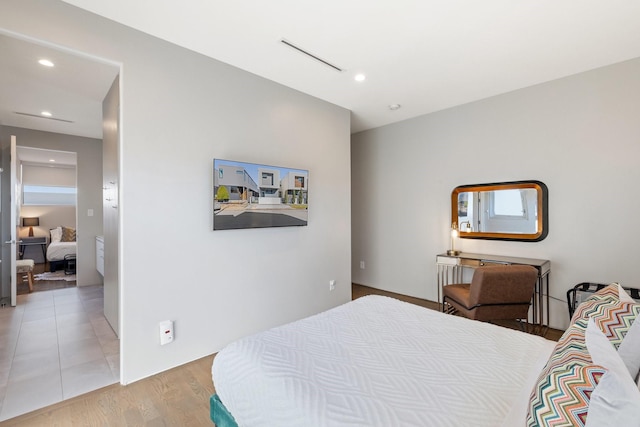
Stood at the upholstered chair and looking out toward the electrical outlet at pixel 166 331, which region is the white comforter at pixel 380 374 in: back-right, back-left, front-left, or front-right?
front-left

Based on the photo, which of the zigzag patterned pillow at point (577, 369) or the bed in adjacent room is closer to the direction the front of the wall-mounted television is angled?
the zigzag patterned pillow

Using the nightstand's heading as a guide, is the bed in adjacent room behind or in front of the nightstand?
in front

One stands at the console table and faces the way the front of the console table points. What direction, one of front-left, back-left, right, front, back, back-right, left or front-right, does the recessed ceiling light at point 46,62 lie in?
front

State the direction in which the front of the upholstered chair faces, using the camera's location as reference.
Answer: facing away from the viewer and to the left of the viewer

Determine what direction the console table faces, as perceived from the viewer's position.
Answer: facing the viewer and to the left of the viewer

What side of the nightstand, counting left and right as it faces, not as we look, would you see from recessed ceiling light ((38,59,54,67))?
front

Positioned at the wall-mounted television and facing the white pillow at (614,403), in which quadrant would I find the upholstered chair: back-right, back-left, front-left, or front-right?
front-left

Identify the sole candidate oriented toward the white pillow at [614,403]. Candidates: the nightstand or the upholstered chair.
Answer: the nightstand

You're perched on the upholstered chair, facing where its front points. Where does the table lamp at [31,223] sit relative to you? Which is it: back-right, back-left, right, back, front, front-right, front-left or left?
front-left

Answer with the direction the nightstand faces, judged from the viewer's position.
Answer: facing the viewer

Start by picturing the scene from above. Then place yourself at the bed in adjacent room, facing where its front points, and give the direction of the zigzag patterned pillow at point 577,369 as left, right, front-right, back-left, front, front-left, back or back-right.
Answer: front

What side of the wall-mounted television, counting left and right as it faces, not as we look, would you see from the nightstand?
back

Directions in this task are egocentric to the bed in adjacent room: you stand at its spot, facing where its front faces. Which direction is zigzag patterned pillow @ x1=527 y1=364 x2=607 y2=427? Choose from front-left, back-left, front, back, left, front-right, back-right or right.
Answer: front
